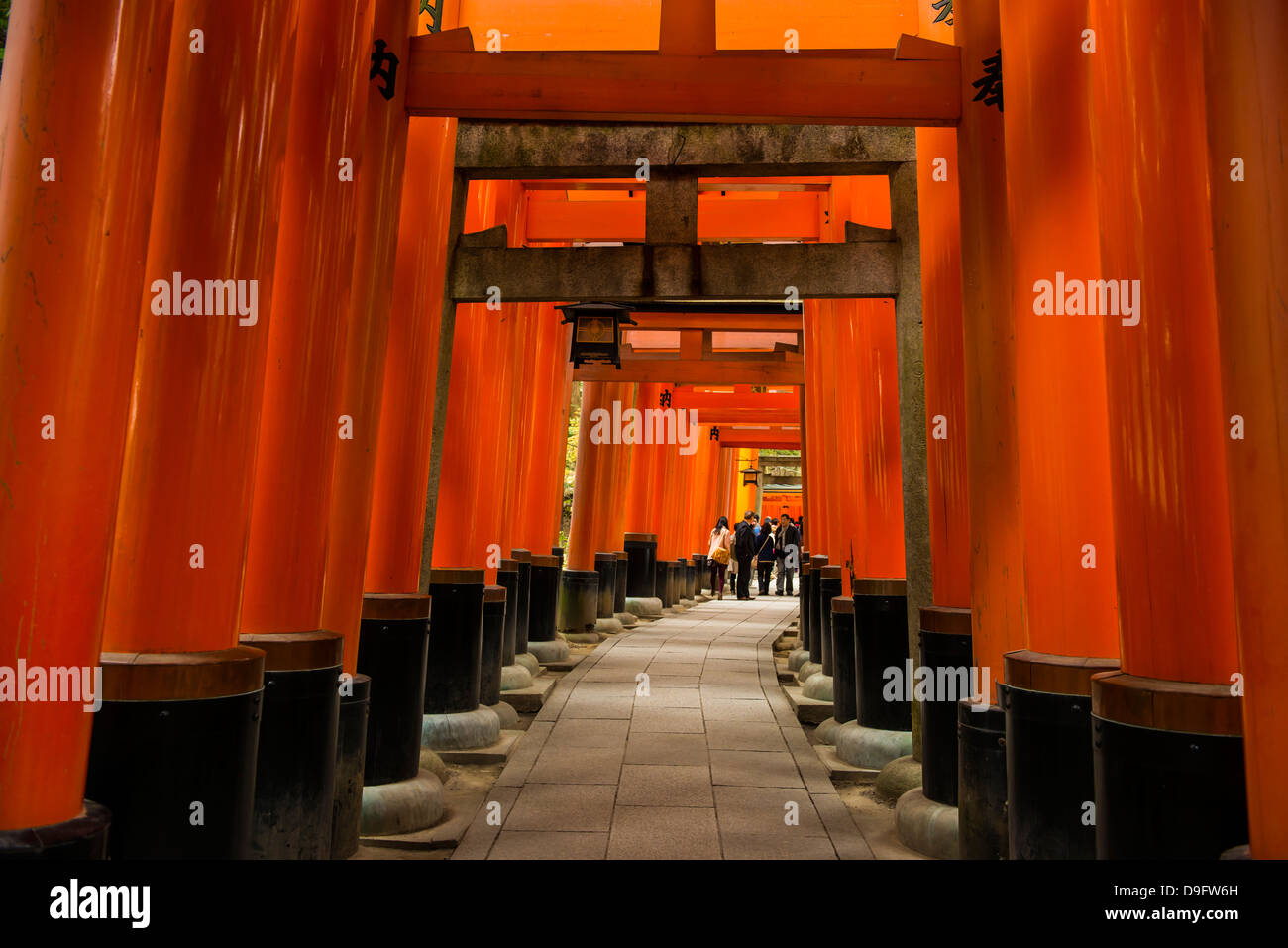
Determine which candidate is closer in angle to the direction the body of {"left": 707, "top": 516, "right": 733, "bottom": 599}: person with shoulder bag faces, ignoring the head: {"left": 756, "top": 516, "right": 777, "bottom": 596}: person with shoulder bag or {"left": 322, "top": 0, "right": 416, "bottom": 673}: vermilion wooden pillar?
the {"left": 756, "top": 516, "right": 777, "bottom": 596}: person with shoulder bag

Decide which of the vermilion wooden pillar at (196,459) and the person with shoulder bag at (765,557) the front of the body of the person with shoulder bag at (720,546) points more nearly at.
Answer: the person with shoulder bag at (765,557)

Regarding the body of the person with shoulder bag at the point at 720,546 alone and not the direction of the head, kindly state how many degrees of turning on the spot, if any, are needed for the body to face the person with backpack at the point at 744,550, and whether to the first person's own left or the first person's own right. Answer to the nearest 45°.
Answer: approximately 45° to the first person's own right

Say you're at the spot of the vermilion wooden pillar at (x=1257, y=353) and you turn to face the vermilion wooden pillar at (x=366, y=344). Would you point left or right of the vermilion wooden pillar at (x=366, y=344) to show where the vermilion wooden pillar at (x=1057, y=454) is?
right
